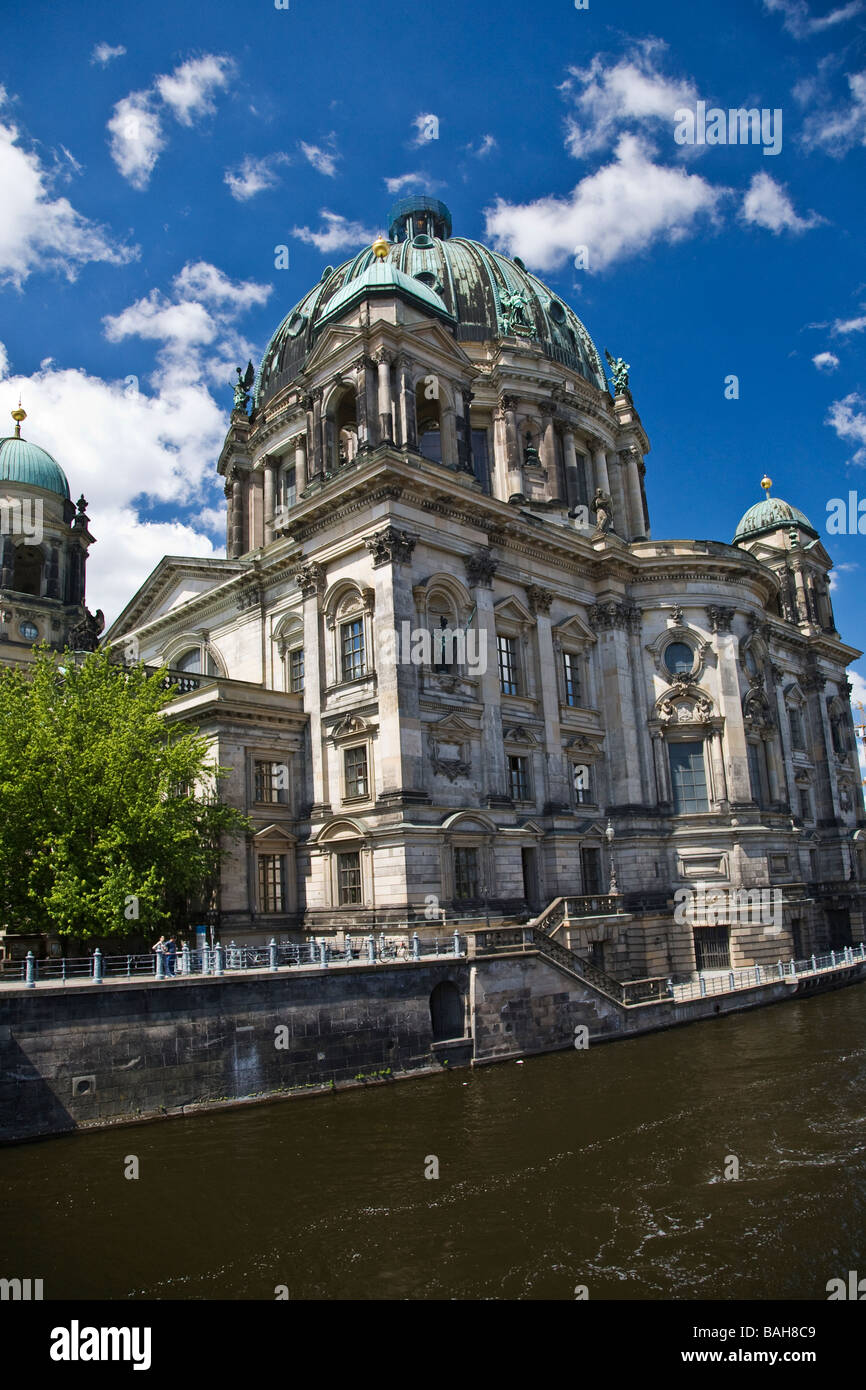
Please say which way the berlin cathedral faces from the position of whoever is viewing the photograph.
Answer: facing away from the viewer and to the left of the viewer

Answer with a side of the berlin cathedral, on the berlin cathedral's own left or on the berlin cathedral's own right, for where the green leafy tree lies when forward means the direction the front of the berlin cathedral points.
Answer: on the berlin cathedral's own left
